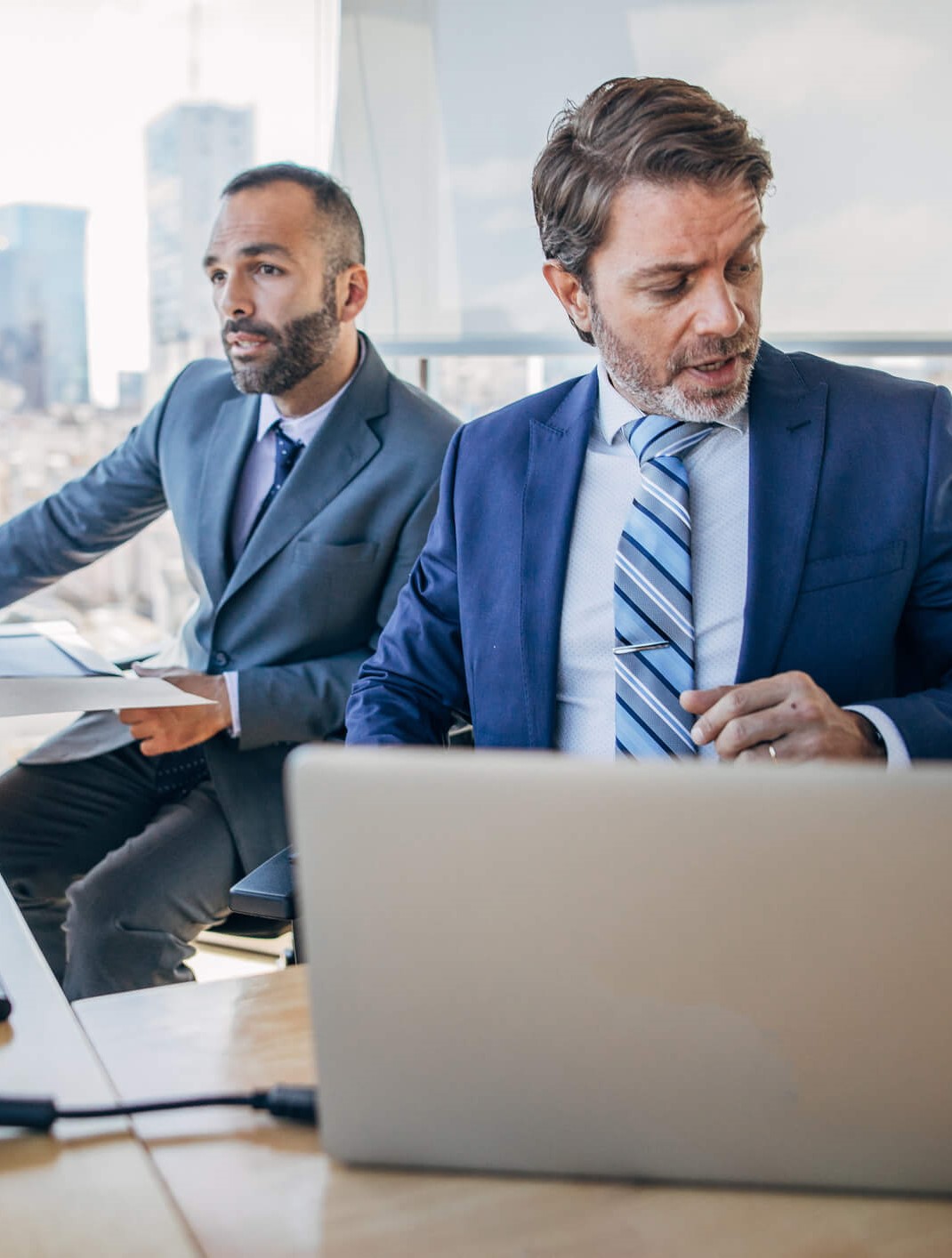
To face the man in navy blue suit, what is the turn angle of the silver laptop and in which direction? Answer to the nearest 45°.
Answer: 0° — it already faces them

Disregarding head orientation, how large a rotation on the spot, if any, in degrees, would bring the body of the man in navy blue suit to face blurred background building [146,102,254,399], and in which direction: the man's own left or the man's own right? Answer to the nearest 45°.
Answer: approximately 135° to the man's own right

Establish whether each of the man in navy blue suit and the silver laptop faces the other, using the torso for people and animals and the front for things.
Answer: yes

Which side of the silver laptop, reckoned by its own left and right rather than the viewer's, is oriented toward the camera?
back

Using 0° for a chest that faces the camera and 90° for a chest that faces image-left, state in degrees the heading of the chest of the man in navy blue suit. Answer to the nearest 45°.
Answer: approximately 0°

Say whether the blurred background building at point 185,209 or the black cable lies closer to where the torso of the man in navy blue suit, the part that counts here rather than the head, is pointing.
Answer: the black cable

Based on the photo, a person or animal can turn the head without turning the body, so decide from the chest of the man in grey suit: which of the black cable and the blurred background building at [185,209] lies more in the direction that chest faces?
the black cable
